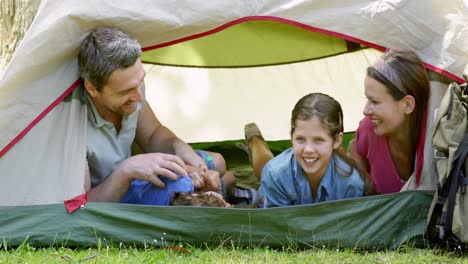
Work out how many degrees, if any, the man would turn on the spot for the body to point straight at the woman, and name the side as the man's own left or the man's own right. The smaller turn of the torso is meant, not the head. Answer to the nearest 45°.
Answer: approximately 45° to the man's own left

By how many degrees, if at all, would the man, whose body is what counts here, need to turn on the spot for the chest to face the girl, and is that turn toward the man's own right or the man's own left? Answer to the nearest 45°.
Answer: approximately 45° to the man's own left

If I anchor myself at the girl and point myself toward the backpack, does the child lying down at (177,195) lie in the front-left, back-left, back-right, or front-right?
back-right

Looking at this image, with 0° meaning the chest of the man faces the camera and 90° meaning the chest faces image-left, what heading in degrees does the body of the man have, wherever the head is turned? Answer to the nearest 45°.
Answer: approximately 315°

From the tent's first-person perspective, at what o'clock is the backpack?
The backpack is roughly at 9 o'clock from the tent.
